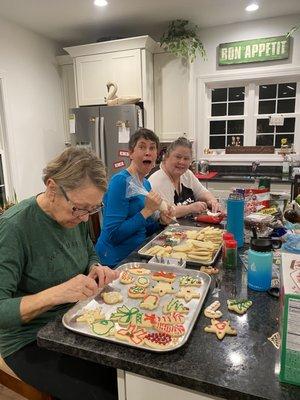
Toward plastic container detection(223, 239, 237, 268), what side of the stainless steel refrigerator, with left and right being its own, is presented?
front

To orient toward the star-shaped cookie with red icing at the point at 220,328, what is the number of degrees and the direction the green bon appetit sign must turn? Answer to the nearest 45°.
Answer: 0° — it already faces it

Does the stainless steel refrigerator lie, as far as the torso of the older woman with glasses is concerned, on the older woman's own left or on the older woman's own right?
on the older woman's own left

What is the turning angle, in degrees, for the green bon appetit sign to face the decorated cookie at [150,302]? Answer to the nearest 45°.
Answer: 0° — it already faces it

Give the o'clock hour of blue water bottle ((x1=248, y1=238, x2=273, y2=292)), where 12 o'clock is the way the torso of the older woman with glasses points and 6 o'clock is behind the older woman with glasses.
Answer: The blue water bottle is roughly at 11 o'clock from the older woman with glasses.

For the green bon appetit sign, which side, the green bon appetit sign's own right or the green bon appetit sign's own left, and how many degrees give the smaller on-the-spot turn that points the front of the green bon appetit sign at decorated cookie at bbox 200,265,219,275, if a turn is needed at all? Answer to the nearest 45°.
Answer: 0° — it already faces it

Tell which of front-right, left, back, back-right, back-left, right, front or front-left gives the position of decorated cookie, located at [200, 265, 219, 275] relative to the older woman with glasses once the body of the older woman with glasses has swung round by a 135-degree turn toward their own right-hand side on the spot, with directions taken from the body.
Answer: back

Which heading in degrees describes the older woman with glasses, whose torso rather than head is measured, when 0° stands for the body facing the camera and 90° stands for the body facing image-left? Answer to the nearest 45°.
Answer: approximately 315°

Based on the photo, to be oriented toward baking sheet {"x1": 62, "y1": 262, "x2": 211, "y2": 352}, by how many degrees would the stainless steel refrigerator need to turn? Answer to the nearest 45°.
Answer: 0° — it already faces it

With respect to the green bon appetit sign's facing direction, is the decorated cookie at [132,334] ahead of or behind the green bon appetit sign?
ahead

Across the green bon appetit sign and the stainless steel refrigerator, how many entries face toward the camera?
2

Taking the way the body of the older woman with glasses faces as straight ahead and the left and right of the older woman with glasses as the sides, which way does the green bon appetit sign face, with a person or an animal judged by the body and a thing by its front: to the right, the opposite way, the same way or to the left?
to the right

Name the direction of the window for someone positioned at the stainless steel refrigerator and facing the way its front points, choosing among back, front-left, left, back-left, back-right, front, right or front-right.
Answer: left

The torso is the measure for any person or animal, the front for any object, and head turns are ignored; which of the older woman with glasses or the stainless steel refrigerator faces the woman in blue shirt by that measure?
the stainless steel refrigerator
